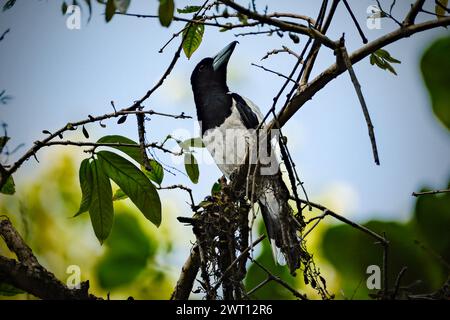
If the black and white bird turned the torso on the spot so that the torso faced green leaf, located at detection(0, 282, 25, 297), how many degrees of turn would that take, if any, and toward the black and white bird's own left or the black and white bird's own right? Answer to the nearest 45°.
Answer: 0° — it already faces it

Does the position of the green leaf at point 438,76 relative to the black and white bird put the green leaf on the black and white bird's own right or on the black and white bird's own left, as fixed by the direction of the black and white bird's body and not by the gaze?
on the black and white bird's own left

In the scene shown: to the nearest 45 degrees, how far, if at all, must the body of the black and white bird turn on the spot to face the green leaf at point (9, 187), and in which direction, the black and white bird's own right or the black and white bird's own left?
0° — it already faces it

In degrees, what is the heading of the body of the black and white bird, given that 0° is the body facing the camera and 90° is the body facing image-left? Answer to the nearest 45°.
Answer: approximately 45°

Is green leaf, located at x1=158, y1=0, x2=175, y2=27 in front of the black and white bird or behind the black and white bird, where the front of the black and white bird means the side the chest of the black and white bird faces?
in front

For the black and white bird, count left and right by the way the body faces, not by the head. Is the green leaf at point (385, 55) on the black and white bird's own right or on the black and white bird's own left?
on the black and white bird's own left

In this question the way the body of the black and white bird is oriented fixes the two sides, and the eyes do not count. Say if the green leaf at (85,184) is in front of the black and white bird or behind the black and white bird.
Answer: in front
